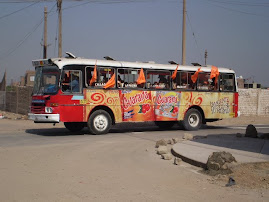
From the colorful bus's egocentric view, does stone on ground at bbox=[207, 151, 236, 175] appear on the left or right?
on its left
